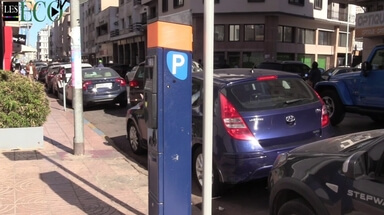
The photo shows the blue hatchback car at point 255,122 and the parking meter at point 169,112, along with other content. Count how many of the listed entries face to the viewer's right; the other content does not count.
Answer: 0

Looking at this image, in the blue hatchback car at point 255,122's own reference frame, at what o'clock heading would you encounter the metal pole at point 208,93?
The metal pole is roughly at 8 o'clock from the blue hatchback car.

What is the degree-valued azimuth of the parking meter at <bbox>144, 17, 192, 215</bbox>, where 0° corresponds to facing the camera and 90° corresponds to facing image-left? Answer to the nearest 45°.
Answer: approximately 45°

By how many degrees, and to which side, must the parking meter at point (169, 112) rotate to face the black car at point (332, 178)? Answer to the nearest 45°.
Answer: approximately 90° to its left

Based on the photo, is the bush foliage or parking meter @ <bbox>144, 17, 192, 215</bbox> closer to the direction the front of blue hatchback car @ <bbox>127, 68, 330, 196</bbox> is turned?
the bush foliage

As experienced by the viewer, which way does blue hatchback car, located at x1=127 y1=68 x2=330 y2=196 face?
facing away from the viewer and to the left of the viewer

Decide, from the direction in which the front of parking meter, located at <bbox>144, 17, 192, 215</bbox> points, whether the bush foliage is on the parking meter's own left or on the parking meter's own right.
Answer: on the parking meter's own right

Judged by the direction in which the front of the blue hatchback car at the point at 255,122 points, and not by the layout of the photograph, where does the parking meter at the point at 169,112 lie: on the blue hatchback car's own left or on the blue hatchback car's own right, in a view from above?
on the blue hatchback car's own left

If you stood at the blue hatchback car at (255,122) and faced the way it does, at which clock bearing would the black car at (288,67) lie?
The black car is roughly at 2 o'clock from the blue hatchback car.
